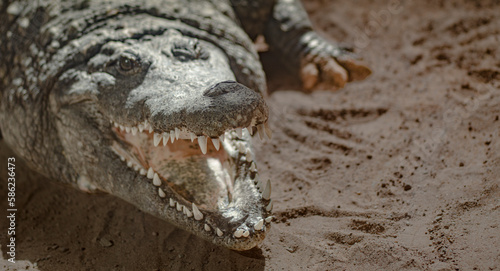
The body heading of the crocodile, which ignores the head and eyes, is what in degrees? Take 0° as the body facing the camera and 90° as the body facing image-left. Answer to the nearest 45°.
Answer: approximately 315°
